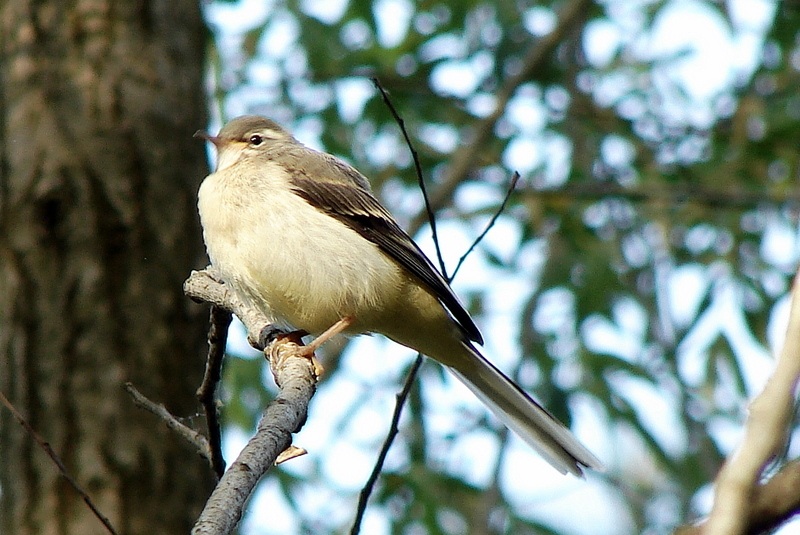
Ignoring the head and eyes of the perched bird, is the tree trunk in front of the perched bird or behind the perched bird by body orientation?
in front

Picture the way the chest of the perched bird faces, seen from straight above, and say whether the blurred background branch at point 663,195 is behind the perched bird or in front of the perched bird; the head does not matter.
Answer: behind

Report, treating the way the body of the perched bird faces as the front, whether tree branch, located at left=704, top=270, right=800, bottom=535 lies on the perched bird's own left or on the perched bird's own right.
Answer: on the perched bird's own left

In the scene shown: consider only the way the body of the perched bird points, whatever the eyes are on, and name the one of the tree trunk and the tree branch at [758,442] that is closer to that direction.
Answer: the tree trunk

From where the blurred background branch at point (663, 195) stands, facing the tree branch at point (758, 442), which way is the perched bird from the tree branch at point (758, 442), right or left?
right

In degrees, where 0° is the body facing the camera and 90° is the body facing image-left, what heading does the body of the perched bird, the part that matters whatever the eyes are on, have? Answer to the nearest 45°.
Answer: approximately 90°
